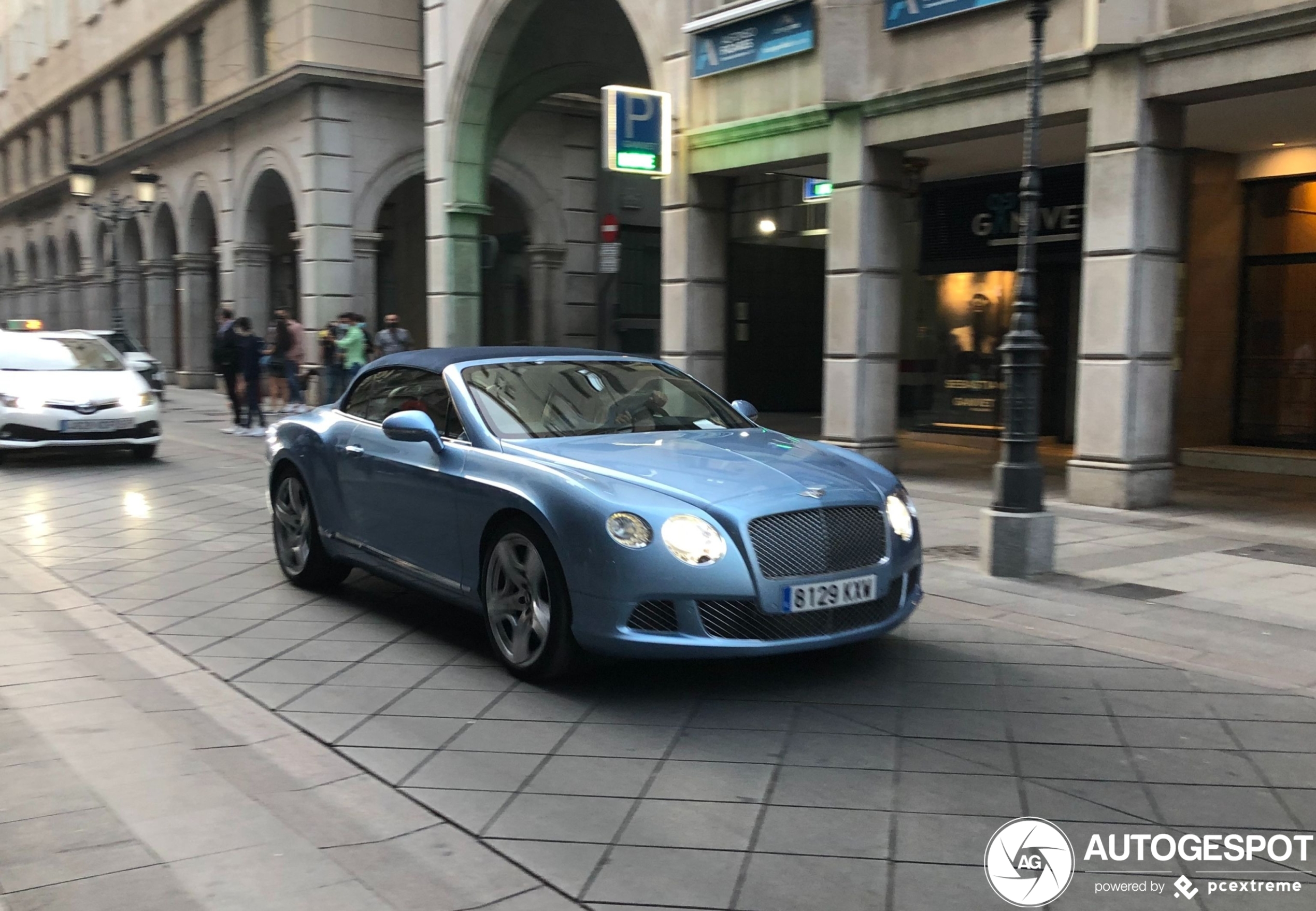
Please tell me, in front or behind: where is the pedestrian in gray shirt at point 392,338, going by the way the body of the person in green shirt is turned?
behind

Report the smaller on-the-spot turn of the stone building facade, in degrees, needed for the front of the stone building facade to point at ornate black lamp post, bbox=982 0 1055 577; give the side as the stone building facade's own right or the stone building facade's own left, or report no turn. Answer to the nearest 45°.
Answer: approximately 45° to the stone building facade's own left

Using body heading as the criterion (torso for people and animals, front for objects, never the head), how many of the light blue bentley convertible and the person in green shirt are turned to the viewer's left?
1

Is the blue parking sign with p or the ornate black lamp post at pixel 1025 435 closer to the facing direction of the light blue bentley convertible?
the ornate black lamp post

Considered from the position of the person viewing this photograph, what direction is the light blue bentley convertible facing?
facing the viewer and to the right of the viewer

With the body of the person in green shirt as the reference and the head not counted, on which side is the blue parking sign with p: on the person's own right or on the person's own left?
on the person's own left

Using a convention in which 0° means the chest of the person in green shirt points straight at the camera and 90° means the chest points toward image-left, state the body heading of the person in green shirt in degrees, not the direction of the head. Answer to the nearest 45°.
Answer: approximately 90°

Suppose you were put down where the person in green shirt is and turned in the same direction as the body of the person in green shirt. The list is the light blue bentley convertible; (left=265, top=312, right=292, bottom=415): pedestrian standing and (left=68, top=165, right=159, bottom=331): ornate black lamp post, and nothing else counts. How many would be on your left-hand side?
1

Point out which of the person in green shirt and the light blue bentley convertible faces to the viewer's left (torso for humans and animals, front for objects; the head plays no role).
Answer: the person in green shirt

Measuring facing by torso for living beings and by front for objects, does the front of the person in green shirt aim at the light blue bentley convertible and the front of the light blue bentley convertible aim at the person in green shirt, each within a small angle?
no

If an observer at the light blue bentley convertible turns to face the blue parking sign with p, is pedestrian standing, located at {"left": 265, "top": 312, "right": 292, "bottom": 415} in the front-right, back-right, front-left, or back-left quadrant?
front-left

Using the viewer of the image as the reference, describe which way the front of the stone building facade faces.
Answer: facing the viewer and to the left of the viewer

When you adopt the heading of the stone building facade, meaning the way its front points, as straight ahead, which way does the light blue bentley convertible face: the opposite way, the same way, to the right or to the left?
to the left

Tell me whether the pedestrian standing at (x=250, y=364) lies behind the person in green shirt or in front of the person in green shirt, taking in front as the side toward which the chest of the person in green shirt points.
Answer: in front

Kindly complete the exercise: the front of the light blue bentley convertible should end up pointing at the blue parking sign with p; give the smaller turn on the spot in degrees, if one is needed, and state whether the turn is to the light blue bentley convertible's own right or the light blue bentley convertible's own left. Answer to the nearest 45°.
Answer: approximately 135° to the light blue bentley convertible's own left

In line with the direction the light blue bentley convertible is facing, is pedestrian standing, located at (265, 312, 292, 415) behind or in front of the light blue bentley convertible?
behind

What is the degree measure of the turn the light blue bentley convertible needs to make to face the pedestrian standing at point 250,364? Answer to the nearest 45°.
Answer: approximately 135° to its left

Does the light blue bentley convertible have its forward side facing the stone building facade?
no
